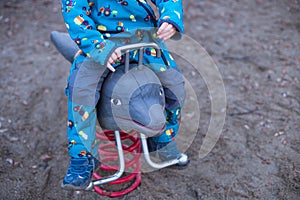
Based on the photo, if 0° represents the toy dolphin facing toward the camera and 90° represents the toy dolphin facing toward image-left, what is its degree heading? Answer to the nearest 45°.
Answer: approximately 315°

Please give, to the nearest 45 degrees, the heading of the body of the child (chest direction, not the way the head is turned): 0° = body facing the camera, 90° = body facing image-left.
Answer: approximately 315°

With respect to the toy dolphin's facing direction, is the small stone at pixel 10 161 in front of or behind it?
behind
